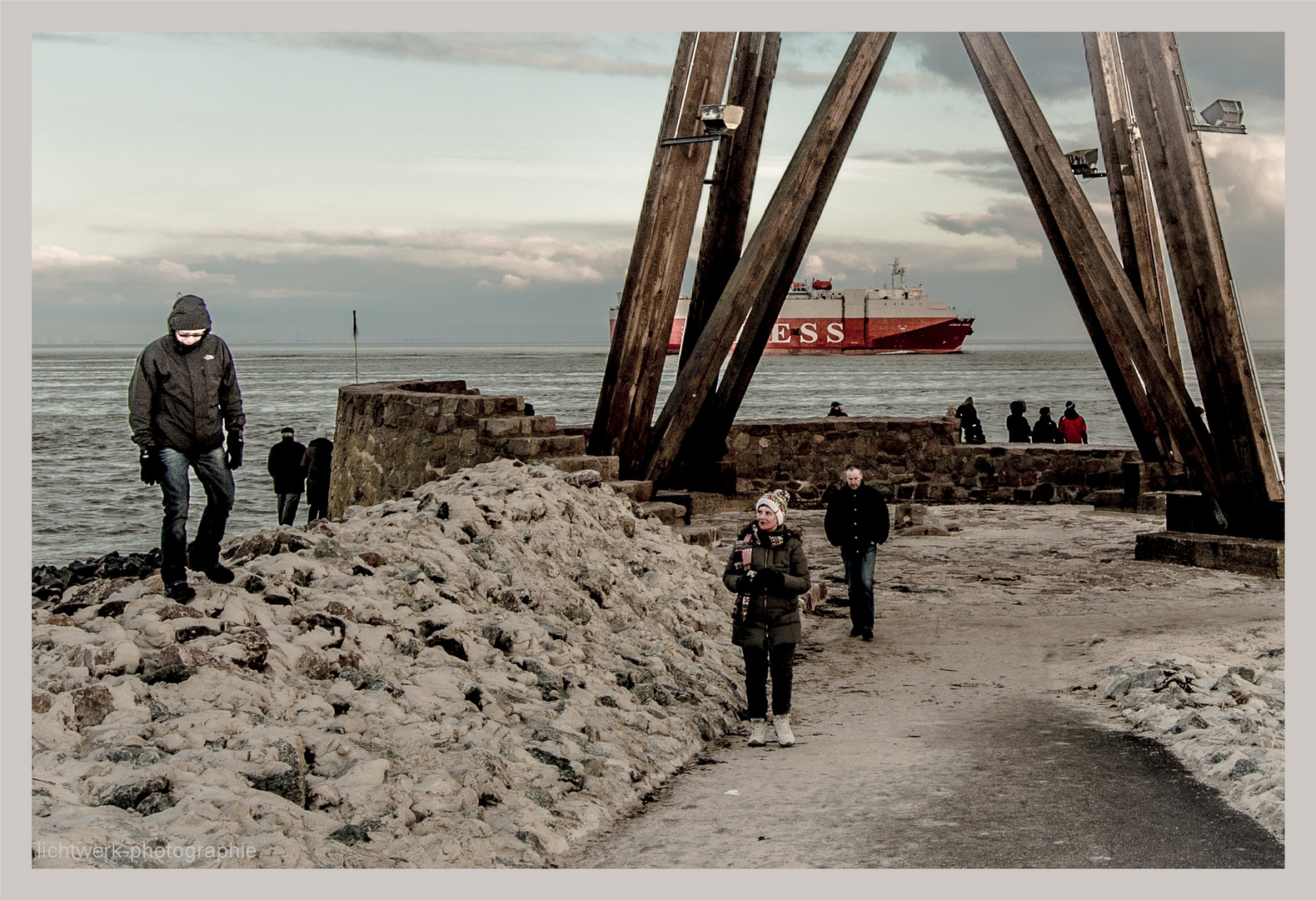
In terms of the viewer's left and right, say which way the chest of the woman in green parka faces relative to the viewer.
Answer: facing the viewer

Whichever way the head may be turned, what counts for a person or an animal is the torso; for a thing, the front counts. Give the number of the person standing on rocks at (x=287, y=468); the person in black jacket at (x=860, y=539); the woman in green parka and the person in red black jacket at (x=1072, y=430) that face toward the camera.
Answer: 2

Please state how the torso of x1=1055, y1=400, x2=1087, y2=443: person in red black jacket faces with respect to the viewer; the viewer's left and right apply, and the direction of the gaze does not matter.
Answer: facing away from the viewer

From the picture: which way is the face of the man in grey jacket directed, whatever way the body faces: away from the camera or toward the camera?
toward the camera

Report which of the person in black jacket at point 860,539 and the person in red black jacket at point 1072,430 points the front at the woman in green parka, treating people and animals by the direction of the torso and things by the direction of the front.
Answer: the person in black jacket

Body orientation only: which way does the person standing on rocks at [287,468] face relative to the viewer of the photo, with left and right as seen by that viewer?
facing away from the viewer

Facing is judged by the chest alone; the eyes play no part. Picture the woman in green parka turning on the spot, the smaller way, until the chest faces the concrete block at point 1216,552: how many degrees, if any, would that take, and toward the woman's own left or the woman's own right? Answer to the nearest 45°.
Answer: approximately 135° to the woman's own left

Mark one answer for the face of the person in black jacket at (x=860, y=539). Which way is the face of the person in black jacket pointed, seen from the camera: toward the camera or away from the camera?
toward the camera

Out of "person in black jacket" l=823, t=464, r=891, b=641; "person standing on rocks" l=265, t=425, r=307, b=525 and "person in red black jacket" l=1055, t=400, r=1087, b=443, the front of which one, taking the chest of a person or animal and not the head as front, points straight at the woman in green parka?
the person in black jacket

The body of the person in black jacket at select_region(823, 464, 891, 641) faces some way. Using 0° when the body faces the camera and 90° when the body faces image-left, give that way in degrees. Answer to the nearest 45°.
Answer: approximately 0°

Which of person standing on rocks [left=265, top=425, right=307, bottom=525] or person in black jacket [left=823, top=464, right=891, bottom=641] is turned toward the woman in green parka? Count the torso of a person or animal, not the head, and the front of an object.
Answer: the person in black jacket

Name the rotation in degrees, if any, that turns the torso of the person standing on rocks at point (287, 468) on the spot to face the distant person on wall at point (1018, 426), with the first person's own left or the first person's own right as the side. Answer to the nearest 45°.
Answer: approximately 90° to the first person's own right
